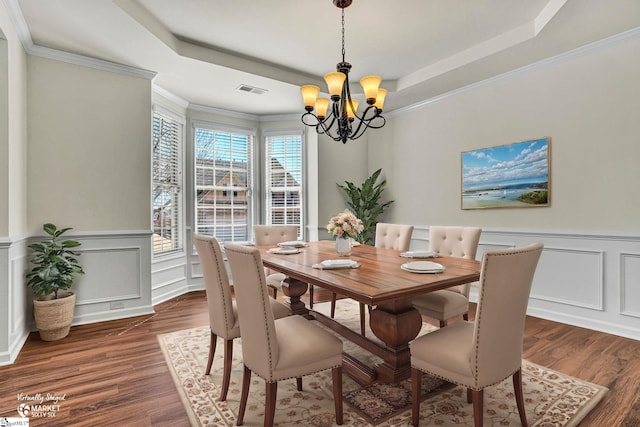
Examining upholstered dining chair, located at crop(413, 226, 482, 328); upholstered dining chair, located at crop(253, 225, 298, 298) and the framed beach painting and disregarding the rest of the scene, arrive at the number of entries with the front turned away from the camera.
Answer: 0

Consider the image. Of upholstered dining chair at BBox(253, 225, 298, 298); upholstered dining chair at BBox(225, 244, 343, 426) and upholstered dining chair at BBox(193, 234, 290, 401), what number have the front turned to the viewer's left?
0

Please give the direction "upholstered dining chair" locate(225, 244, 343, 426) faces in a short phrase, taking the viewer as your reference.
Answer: facing away from the viewer and to the right of the viewer

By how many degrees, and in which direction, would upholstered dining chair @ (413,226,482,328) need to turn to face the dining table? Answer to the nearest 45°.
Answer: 0° — it already faces it

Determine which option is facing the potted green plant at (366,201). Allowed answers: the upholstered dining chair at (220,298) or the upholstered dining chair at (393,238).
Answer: the upholstered dining chair at (220,298)

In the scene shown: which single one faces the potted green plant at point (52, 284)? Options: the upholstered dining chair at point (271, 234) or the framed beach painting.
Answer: the framed beach painting

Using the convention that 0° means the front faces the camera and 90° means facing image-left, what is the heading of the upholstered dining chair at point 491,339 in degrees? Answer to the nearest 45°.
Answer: approximately 135°

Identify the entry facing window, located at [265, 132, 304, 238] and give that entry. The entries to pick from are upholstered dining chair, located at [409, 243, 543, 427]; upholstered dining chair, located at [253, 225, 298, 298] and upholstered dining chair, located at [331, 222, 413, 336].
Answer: upholstered dining chair, located at [409, 243, 543, 427]

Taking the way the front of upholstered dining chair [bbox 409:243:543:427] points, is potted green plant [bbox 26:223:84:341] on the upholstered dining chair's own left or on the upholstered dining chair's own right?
on the upholstered dining chair's own left

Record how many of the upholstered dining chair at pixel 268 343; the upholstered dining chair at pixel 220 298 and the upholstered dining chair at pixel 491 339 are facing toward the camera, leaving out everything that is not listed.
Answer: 0

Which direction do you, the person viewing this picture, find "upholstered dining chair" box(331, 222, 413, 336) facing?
facing the viewer and to the left of the viewer

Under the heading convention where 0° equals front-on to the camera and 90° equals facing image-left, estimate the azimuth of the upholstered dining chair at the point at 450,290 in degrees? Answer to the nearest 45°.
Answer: approximately 45°

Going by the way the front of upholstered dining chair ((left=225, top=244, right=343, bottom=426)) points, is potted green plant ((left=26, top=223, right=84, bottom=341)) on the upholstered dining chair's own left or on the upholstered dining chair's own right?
on the upholstered dining chair's own left

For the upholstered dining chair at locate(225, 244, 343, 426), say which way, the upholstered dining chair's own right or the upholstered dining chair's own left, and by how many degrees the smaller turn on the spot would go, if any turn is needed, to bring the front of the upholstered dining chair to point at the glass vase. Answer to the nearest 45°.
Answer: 0° — it already faces it

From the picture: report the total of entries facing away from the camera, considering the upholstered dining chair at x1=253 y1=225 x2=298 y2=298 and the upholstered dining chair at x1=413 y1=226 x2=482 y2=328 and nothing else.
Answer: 0

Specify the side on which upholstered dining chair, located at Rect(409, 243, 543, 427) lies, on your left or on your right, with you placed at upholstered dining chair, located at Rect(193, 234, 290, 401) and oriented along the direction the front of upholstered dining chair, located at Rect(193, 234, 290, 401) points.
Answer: on your right
